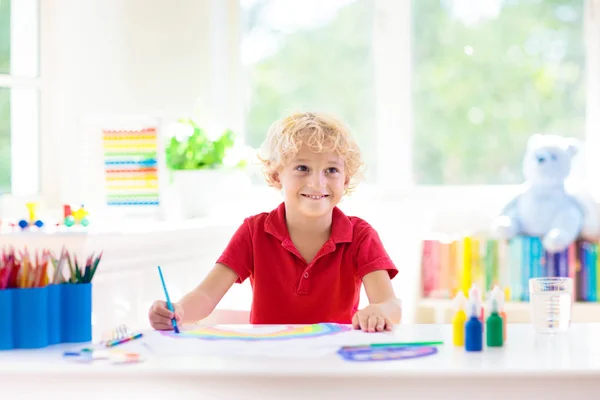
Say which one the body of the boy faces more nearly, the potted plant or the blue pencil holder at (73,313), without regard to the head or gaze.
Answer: the blue pencil holder

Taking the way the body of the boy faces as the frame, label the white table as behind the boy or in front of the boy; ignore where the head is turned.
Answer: in front

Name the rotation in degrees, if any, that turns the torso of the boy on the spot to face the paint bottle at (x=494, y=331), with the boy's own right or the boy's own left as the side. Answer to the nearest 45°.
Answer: approximately 45° to the boy's own left

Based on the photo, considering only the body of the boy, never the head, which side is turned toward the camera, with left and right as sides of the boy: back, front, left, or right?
front

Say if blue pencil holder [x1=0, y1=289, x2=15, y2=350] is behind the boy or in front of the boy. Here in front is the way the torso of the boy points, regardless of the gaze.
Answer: in front

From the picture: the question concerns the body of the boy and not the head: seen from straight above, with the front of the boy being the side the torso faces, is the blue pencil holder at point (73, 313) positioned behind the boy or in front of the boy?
in front

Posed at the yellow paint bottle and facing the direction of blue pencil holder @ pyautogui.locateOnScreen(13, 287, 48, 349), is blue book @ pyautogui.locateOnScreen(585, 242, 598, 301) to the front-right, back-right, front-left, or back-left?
back-right

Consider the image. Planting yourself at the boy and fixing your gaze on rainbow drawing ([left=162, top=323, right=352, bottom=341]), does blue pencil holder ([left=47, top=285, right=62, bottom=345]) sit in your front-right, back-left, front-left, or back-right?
front-right

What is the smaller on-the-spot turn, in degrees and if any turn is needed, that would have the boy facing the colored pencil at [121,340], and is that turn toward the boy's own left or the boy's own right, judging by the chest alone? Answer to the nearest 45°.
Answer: approximately 45° to the boy's own right

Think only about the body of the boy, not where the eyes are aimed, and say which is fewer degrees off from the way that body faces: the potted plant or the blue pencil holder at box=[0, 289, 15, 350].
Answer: the blue pencil holder

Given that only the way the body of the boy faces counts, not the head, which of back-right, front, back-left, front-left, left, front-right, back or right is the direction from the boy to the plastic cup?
front-left

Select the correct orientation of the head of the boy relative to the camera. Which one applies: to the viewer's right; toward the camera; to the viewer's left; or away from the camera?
toward the camera

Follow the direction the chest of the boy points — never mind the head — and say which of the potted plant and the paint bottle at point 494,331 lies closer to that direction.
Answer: the paint bottle

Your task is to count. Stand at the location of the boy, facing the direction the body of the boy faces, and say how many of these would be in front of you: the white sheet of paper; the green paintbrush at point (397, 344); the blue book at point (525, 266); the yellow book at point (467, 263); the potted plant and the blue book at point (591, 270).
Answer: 2

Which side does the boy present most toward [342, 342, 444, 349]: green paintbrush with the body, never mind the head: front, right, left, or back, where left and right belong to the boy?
front
